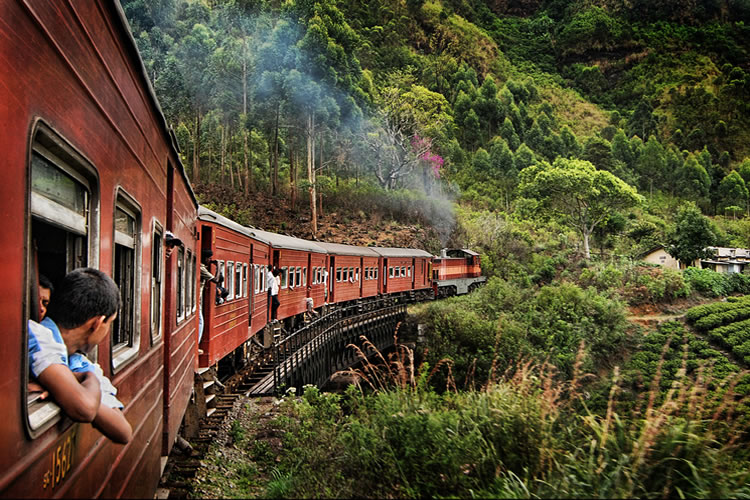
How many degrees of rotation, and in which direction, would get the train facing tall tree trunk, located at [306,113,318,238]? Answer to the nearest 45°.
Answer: approximately 45° to its left

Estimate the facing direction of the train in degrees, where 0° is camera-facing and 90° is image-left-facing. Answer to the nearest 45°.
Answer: approximately 225°

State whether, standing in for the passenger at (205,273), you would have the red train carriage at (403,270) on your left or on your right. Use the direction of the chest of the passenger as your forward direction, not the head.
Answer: on your left
